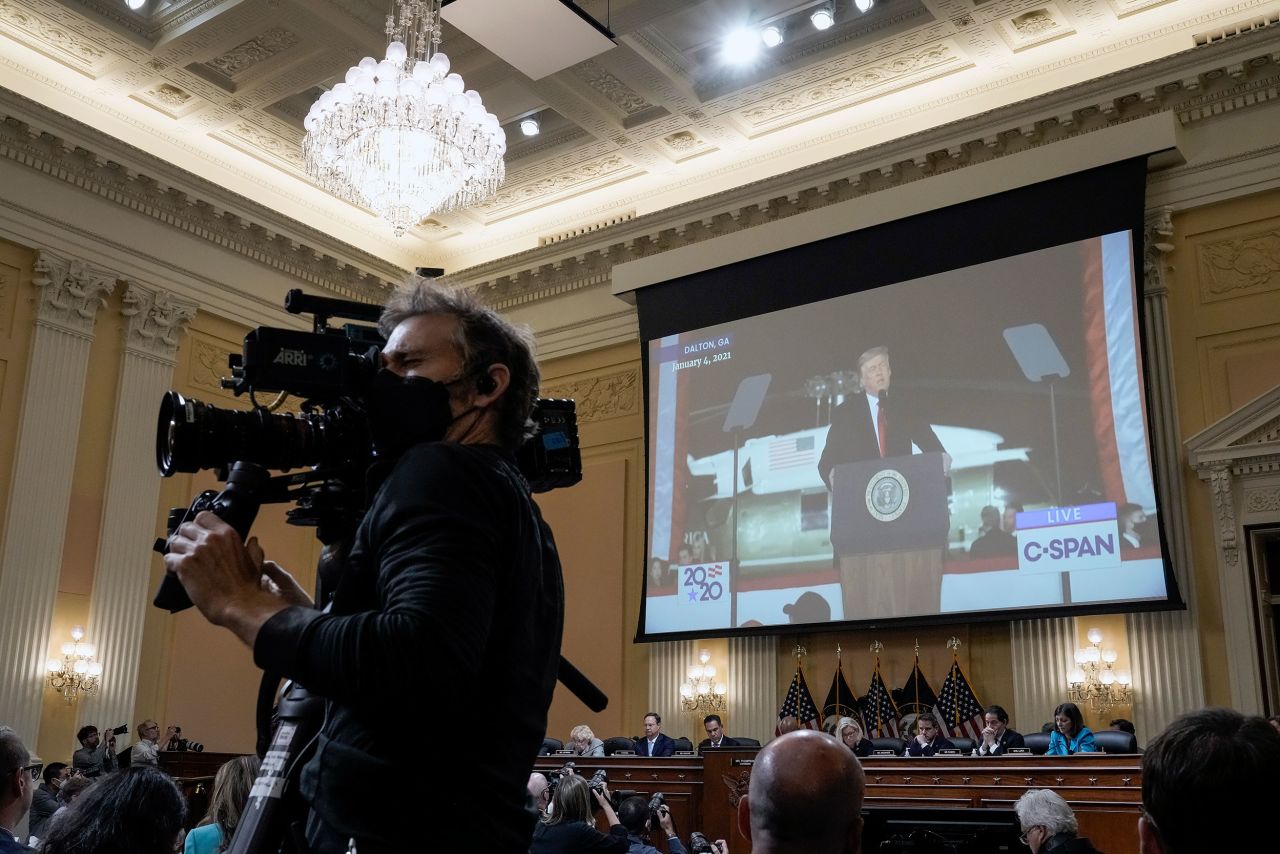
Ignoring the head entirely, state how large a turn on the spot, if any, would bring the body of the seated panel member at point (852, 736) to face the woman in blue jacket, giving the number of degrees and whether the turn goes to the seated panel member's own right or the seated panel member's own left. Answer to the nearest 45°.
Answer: approximately 90° to the seated panel member's own left

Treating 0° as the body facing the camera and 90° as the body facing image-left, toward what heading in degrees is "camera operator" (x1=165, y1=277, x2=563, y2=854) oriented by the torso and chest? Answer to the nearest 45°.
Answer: approximately 90°

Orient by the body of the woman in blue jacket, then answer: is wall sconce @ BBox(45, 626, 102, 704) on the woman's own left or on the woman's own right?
on the woman's own right

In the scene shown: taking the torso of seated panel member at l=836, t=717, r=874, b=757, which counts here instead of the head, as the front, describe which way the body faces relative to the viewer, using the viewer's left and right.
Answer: facing the viewer and to the left of the viewer

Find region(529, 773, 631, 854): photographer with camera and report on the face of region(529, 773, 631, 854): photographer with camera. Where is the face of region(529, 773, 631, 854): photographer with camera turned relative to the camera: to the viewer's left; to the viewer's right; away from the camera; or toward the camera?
away from the camera

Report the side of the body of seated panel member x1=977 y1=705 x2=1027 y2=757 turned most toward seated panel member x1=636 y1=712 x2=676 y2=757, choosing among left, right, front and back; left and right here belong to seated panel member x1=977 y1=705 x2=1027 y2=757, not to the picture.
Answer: right

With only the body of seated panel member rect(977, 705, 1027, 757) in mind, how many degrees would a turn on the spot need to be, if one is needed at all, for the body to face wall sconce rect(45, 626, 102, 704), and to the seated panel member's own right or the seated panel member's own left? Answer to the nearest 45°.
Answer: approximately 45° to the seated panel member's own right

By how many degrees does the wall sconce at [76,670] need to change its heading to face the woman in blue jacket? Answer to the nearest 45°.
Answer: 0° — it already faces them

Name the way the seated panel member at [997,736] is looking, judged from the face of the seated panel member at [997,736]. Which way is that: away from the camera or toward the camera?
toward the camera

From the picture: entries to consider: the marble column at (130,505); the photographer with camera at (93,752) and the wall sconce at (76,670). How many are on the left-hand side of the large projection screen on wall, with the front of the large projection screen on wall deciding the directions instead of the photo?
0

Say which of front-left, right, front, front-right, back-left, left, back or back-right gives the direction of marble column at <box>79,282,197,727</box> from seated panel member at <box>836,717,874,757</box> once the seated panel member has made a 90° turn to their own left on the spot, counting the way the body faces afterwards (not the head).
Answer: back-right

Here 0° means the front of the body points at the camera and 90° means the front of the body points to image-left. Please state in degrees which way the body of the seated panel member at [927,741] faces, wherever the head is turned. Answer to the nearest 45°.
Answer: approximately 45°

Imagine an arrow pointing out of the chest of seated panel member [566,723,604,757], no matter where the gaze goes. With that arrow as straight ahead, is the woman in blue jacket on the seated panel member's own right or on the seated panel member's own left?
on the seated panel member's own left

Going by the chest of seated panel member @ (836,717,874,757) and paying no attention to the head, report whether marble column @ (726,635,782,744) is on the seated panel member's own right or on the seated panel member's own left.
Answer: on the seated panel member's own right

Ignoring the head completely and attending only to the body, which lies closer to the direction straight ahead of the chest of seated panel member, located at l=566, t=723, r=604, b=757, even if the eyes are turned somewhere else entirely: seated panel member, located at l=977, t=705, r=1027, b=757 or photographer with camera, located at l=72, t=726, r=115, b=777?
the photographer with camera

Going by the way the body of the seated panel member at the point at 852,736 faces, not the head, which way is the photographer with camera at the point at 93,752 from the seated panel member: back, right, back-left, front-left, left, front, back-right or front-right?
front-right

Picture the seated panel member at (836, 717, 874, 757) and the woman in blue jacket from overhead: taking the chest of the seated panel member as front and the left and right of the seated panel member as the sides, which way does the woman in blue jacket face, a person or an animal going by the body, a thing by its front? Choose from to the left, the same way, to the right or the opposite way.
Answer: the same way

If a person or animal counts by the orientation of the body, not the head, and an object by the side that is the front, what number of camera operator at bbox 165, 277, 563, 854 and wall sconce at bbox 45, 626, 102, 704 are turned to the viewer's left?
1
